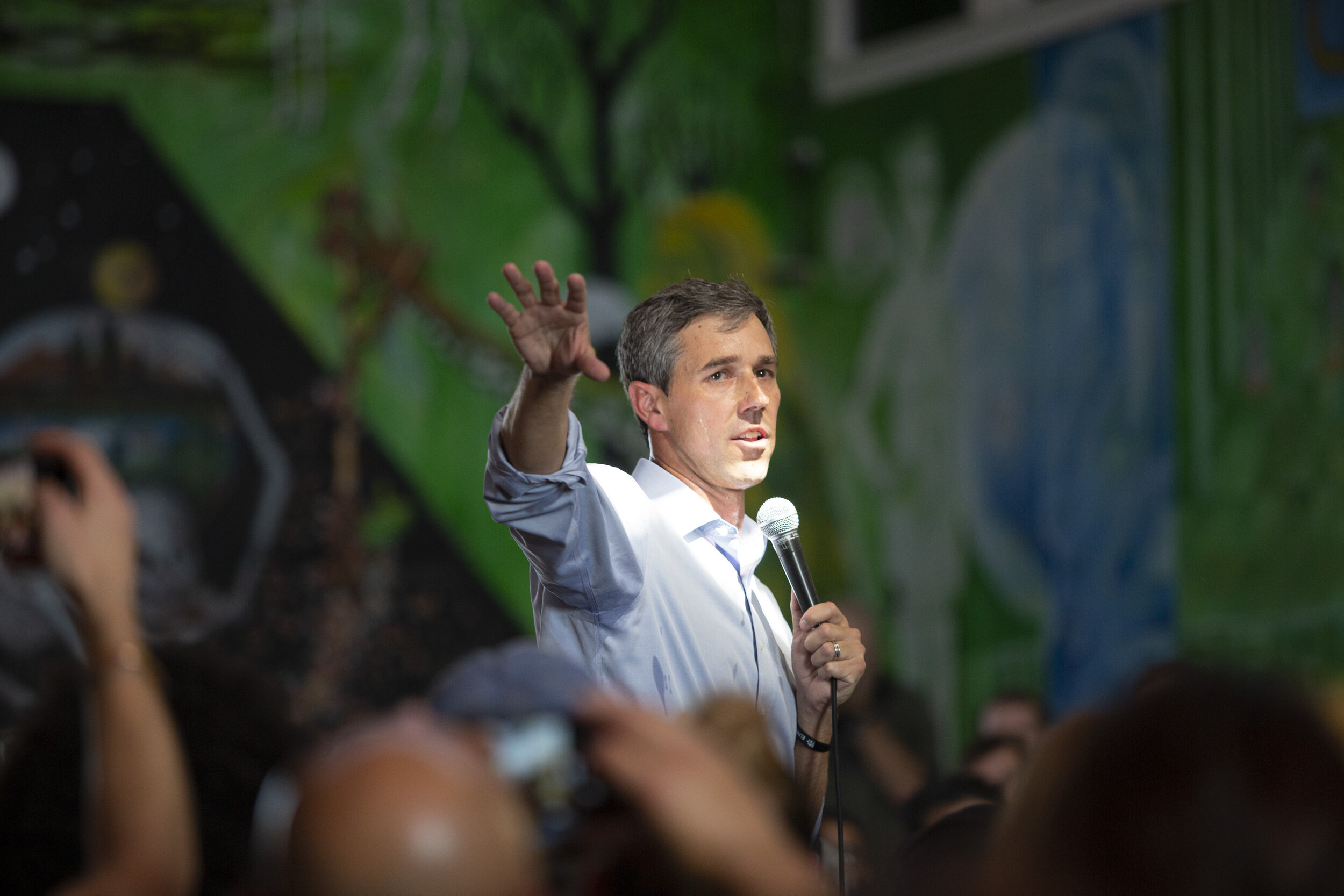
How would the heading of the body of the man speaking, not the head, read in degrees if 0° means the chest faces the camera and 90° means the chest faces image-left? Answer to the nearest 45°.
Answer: approximately 315°
